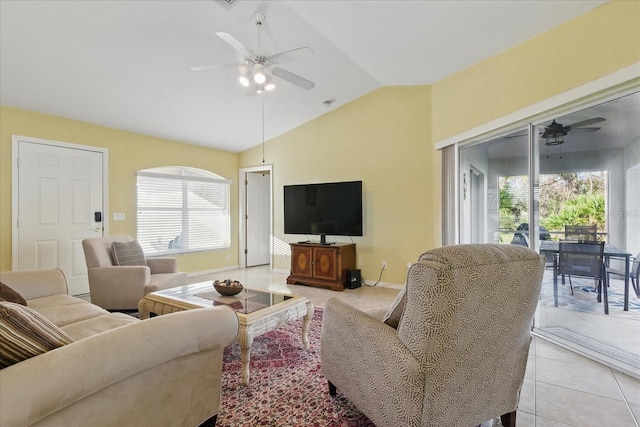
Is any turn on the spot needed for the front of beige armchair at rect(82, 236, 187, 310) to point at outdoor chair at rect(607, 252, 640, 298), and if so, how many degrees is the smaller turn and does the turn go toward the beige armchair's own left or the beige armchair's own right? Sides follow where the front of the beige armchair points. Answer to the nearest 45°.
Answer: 0° — it already faces it

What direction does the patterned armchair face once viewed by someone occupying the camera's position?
facing away from the viewer and to the left of the viewer

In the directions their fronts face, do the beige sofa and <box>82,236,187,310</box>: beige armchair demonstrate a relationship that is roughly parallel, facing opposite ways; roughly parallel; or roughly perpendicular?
roughly perpendicular

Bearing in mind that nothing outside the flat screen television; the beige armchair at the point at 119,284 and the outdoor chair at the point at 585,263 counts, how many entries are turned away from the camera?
1

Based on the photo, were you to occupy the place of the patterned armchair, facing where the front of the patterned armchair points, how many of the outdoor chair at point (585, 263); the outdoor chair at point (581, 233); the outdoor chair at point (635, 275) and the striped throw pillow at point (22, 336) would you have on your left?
1

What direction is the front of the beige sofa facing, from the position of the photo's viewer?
facing away from the viewer and to the right of the viewer

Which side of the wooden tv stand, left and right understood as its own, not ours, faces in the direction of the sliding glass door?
left

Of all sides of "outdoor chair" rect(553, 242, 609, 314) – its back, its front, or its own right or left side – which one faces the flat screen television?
left

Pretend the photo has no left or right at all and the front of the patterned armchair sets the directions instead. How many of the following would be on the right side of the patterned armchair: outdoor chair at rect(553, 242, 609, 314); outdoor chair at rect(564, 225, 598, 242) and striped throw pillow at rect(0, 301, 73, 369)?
2

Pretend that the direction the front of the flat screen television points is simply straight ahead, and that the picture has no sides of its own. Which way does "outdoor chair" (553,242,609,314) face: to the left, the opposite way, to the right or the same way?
the opposite way

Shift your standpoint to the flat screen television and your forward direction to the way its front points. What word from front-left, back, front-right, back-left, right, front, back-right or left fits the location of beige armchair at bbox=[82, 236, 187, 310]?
front

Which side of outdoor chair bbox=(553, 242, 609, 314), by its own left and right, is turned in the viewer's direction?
back

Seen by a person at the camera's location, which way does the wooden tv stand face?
facing the viewer and to the left of the viewer

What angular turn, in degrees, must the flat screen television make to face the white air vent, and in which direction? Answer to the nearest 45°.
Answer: approximately 45° to its left

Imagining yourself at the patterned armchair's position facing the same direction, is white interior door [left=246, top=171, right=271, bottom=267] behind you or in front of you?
in front

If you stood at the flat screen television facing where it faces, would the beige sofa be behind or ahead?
ahead

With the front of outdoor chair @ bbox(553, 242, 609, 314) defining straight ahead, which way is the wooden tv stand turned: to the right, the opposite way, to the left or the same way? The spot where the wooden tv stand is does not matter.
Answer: the opposite way
